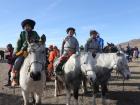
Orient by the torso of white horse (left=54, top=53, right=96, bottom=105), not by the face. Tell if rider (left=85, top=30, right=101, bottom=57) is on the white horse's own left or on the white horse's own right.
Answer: on the white horse's own left

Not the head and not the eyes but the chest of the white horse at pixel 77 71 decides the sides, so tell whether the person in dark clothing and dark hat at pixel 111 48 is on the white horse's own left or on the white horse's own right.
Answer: on the white horse's own left

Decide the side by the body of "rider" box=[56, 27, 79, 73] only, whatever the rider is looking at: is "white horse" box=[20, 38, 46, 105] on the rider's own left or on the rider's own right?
on the rider's own right

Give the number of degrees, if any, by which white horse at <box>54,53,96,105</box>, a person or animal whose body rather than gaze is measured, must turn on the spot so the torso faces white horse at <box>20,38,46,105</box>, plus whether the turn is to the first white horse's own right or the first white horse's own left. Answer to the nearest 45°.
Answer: approximately 90° to the first white horse's own right

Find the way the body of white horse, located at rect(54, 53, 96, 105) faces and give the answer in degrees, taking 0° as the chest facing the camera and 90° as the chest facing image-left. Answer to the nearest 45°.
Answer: approximately 315°

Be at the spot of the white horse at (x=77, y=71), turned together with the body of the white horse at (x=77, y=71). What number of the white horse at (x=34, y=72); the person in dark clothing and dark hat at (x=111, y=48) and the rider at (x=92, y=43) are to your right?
1

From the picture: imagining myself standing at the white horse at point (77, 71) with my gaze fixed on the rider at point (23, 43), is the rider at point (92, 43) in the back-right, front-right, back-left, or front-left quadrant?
back-right

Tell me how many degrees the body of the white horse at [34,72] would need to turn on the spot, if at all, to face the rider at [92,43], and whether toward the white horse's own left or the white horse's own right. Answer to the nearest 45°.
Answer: approximately 135° to the white horse's own left

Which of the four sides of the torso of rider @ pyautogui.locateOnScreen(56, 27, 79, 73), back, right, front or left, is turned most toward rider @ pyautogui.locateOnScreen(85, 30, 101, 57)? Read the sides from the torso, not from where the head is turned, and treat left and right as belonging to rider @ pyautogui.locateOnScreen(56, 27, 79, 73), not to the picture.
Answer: left
